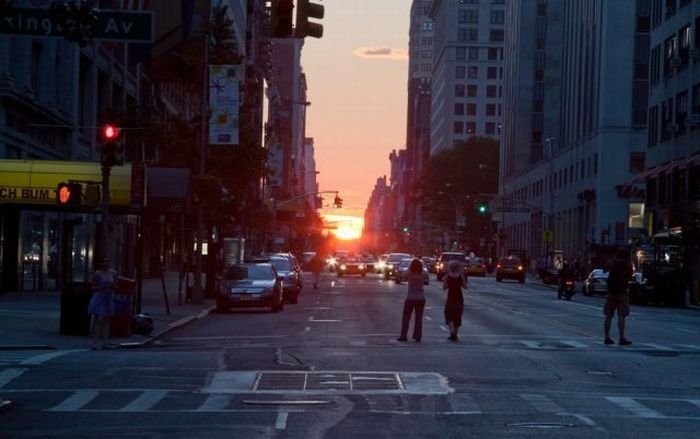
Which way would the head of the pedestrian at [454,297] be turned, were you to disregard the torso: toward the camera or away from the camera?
away from the camera

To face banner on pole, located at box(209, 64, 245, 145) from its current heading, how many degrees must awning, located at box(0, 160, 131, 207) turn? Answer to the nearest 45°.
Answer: approximately 90° to its left

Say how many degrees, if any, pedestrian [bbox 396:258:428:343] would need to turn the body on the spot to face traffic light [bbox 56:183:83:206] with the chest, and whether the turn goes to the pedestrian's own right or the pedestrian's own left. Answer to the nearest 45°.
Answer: approximately 90° to the pedestrian's own left

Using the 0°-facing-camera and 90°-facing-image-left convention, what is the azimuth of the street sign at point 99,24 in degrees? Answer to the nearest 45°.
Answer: approximately 0°

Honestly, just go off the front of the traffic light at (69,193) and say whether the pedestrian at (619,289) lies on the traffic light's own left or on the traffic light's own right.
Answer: on the traffic light's own left

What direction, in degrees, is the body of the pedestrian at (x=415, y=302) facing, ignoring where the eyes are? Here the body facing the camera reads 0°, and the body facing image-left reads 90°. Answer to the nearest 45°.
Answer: approximately 180°
